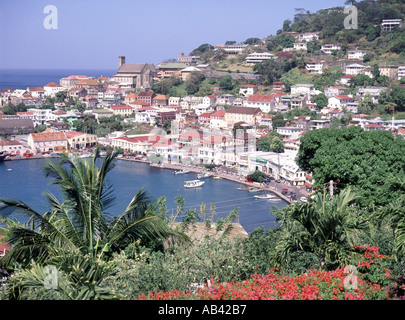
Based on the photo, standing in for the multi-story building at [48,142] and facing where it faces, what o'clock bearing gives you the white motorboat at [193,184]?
The white motorboat is roughly at 11 o'clock from the multi-story building.

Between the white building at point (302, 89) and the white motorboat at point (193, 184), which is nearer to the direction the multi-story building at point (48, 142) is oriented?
the white motorboat

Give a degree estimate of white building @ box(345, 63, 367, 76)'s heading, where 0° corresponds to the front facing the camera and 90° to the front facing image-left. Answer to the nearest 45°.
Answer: approximately 0°

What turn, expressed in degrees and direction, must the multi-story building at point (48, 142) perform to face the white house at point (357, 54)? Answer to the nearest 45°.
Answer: approximately 90° to its left

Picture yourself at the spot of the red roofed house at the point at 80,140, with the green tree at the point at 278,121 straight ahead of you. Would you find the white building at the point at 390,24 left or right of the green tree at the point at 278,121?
left

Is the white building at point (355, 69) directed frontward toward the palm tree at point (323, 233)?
yes

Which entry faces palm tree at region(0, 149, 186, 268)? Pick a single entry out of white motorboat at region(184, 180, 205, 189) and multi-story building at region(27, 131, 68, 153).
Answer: the multi-story building

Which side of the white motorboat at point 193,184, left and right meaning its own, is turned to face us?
right
